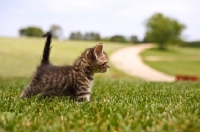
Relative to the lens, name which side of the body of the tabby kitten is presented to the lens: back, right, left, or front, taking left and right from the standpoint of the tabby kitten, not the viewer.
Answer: right
